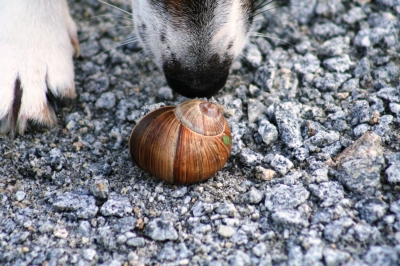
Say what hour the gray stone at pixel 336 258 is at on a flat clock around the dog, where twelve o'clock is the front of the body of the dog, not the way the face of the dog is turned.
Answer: The gray stone is roughly at 11 o'clock from the dog.

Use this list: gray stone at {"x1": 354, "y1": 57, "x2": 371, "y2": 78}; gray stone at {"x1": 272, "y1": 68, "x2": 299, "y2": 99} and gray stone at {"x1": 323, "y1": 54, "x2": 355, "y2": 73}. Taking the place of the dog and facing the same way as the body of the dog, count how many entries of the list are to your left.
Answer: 3

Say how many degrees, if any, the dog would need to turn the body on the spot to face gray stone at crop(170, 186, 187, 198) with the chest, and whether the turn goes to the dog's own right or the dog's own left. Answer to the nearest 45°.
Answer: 0° — it already faces it

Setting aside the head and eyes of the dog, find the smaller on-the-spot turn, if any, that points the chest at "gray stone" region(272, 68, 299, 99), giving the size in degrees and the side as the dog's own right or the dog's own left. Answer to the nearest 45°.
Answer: approximately 90° to the dog's own left

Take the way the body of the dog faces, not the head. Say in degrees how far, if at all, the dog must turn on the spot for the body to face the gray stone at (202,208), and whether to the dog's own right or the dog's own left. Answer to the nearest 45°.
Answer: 0° — it already faces it

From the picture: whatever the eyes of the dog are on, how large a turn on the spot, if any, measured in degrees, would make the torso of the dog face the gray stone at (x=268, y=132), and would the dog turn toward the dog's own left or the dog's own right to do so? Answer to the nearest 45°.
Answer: approximately 45° to the dog's own left

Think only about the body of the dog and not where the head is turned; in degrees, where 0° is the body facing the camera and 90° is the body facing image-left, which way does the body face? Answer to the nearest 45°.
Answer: approximately 0°

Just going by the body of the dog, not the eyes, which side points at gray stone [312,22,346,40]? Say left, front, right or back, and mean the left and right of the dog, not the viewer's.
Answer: left

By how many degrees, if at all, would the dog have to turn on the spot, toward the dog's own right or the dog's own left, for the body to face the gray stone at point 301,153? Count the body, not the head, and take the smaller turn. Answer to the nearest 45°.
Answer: approximately 45° to the dog's own left

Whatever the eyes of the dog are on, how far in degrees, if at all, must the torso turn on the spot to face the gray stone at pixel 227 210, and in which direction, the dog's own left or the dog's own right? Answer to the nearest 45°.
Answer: approximately 45° to the dog's own left

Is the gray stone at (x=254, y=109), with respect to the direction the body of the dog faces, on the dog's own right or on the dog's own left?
on the dog's own left

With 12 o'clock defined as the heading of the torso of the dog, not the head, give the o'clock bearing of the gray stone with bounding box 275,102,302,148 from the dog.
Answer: The gray stone is roughly at 10 o'clock from the dog.
